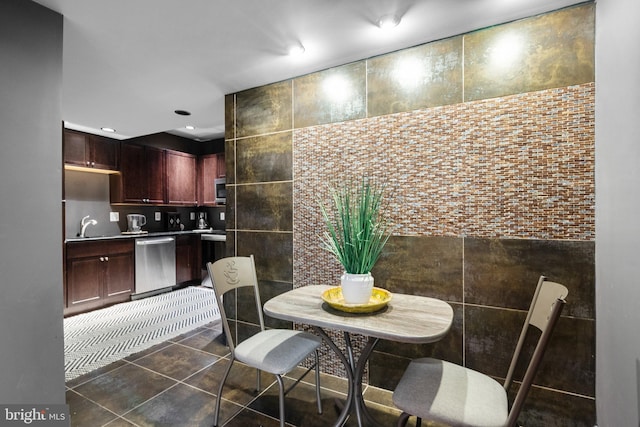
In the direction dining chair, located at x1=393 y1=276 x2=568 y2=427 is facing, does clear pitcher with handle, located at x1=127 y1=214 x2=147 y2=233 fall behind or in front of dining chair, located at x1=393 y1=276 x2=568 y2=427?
in front

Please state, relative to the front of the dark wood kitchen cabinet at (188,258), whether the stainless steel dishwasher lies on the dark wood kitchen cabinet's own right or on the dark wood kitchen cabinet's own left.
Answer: on the dark wood kitchen cabinet's own right

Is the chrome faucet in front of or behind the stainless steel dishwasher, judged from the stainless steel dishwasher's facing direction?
behind

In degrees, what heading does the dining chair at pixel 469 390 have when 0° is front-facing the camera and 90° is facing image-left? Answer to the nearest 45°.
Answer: approximately 90°

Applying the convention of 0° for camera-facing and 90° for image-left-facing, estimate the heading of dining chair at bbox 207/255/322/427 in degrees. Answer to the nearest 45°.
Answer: approximately 315°

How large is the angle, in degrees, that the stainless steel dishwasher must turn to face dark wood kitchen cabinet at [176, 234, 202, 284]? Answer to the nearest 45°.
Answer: approximately 90° to its left

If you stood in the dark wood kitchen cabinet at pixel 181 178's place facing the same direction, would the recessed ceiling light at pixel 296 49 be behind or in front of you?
in front

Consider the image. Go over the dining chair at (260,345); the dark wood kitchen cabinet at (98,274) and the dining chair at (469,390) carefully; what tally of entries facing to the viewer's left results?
1
